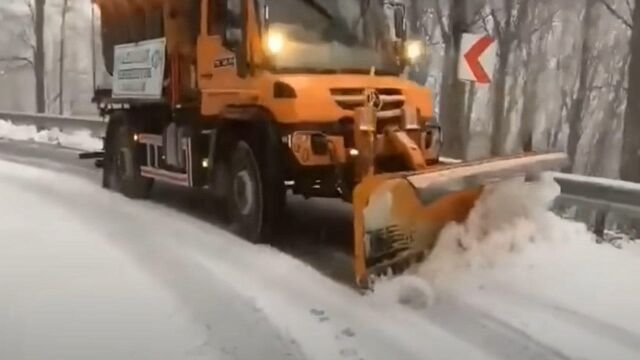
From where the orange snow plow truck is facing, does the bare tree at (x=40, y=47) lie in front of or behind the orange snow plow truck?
behind

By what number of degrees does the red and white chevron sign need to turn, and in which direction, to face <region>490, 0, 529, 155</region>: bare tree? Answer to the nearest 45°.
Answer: approximately 180°

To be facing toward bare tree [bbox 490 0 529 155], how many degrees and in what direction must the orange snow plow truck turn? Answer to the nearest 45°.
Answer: approximately 135° to its left

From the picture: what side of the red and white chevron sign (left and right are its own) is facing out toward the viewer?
front

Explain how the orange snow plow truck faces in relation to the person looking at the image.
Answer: facing the viewer and to the right of the viewer

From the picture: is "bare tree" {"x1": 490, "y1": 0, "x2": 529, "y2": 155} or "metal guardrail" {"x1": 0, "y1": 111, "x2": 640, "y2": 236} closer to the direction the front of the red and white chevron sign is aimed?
the metal guardrail

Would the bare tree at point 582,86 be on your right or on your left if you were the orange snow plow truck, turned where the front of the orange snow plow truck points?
on your left

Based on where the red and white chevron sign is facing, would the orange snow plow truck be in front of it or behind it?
in front

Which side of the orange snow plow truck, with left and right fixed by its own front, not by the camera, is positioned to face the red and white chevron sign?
left

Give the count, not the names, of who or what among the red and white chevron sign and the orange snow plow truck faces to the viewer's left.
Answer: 0

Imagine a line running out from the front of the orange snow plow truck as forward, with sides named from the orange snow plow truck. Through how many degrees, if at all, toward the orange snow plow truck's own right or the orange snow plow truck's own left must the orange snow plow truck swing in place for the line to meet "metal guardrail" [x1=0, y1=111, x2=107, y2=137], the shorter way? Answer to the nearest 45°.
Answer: approximately 180°

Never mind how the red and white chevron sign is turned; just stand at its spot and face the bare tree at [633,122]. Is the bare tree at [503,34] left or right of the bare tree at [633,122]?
left
